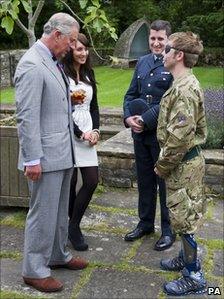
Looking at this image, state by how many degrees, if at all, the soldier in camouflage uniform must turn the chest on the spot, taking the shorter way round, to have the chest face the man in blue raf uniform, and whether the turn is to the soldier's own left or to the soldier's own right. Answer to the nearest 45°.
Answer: approximately 90° to the soldier's own right

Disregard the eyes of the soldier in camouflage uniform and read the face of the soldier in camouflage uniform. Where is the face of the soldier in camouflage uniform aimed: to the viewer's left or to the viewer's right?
to the viewer's left

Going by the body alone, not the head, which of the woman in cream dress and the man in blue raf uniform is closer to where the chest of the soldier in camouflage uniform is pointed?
the woman in cream dress

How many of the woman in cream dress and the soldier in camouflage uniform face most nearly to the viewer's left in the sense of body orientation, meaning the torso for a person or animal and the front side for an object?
1

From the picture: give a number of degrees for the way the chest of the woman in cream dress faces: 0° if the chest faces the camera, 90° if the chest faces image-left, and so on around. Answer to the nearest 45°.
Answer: approximately 315°

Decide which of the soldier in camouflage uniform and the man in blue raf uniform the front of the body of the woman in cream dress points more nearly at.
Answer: the soldier in camouflage uniform

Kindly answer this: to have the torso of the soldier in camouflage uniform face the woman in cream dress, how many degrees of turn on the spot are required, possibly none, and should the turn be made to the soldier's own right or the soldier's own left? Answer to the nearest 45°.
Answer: approximately 45° to the soldier's own right

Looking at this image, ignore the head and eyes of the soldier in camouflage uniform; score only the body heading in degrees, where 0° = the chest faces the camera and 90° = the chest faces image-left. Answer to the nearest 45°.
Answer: approximately 90°
